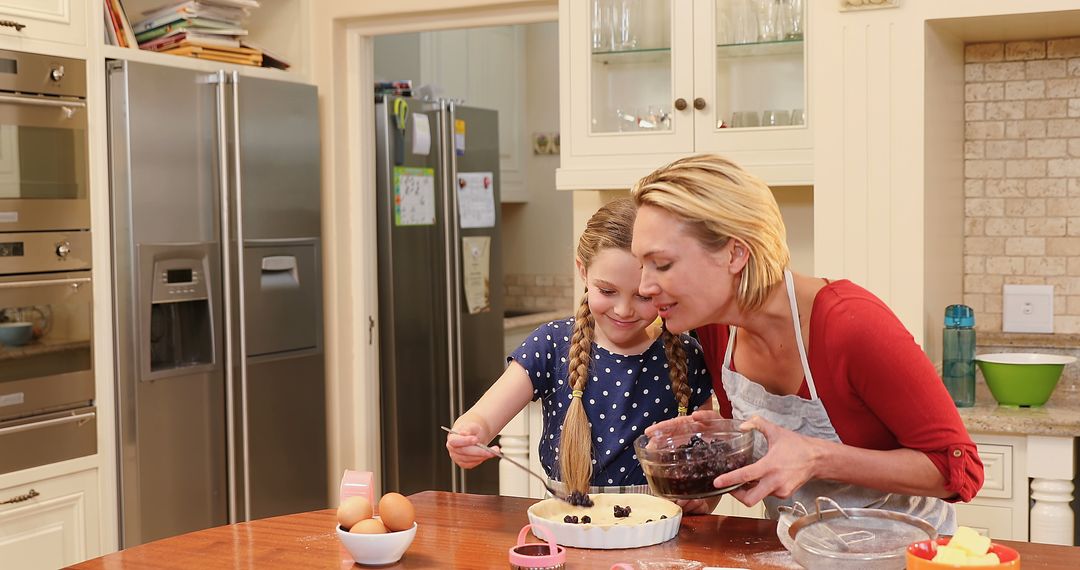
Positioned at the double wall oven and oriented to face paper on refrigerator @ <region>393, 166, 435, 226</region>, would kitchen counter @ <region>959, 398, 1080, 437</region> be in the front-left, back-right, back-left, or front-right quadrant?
front-right

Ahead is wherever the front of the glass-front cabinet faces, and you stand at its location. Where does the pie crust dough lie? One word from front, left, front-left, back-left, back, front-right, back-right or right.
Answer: front

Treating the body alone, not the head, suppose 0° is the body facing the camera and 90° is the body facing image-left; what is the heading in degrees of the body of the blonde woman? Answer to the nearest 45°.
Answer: approximately 45°

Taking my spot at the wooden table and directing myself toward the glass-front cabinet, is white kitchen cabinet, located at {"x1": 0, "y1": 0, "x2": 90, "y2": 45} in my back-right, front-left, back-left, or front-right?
front-left

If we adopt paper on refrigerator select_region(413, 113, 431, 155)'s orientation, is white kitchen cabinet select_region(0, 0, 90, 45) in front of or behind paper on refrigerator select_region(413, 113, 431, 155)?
in front

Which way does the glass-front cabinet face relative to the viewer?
toward the camera

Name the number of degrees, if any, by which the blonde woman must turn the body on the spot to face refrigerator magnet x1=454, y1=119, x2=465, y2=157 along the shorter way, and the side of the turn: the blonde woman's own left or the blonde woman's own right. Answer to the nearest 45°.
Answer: approximately 90° to the blonde woman's own right

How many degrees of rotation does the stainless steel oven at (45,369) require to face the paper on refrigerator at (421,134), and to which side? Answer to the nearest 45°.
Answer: approximately 90° to its left

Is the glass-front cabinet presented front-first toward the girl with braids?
yes

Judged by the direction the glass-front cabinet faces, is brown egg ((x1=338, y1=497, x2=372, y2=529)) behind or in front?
in front

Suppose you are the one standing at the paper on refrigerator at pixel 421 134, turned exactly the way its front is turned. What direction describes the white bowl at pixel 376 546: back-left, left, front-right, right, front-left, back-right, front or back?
front

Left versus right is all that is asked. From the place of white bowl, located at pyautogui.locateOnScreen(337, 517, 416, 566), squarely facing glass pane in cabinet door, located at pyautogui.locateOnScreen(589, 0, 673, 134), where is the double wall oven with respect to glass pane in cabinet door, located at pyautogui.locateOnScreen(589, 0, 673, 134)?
left

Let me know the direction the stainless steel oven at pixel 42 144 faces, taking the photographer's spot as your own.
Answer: facing the viewer and to the right of the viewer

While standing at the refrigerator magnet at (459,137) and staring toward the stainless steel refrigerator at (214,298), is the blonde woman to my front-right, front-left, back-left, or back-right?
front-left

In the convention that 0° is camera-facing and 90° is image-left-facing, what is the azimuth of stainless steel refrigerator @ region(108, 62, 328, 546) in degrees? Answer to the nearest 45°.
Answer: approximately 315°

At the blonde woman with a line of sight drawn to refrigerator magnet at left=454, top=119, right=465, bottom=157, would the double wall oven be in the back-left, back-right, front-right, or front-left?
front-left

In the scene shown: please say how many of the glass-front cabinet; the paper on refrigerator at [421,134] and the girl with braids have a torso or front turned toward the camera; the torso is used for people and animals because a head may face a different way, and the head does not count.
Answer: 3

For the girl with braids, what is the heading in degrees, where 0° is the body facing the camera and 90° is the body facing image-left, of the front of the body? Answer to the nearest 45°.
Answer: approximately 0°
